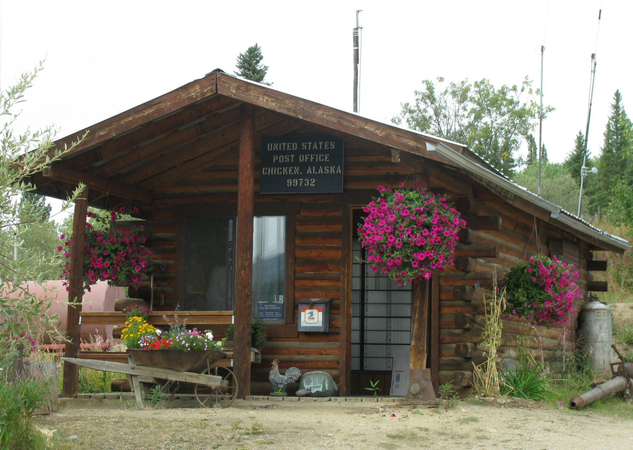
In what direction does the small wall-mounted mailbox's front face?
toward the camera

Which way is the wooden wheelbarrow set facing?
to the viewer's right

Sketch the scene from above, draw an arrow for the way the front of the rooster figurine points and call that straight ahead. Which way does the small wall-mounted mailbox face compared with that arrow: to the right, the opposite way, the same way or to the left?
to the left

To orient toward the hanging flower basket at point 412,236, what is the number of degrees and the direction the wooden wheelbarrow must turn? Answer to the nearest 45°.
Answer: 0° — it already faces it

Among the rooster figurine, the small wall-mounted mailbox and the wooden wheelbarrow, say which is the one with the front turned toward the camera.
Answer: the small wall-mounted mailbox

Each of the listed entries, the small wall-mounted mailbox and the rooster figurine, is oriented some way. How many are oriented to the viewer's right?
0

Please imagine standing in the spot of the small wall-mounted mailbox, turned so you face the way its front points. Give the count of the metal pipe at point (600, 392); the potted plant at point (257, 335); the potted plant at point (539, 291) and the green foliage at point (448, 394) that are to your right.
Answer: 1

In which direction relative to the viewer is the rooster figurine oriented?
to the viewer's left

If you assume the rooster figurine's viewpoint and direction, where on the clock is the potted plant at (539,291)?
The potted plant is roughly at 6 o'clock from the rooster figurine.

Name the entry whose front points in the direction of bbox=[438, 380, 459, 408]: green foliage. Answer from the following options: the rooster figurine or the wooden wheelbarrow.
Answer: the wooden wheelbarrow

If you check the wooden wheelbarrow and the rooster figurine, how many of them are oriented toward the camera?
0

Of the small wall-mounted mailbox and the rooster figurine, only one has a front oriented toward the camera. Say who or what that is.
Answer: the small wall-mounted mailbox

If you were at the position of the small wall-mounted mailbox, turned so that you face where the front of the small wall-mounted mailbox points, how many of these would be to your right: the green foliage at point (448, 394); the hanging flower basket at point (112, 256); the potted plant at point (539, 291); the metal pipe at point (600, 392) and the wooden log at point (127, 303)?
2

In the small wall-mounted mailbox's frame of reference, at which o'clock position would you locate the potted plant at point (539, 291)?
The potted plant is roughly at 9 o'clock from the small wall-mounted mailbox.

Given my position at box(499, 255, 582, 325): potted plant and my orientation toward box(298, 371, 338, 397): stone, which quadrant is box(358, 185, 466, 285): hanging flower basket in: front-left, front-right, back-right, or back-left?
front-left

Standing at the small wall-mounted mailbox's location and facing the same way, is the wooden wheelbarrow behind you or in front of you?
in front
